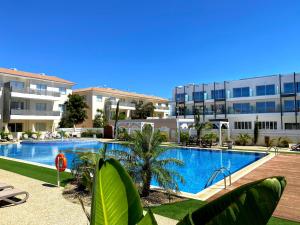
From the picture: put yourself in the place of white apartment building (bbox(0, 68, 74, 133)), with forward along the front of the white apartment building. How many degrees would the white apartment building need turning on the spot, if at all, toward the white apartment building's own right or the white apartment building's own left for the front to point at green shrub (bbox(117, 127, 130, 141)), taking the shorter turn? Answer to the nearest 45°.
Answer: approximately 45° to the white apartment building's own right

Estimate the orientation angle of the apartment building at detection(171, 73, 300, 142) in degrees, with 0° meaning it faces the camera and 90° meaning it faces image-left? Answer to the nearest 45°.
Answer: approximately 45°

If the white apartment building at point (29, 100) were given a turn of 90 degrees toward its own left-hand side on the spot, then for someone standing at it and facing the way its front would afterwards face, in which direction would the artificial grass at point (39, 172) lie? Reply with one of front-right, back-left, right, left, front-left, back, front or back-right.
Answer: back-right

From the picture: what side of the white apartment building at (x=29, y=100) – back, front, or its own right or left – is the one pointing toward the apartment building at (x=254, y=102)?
front

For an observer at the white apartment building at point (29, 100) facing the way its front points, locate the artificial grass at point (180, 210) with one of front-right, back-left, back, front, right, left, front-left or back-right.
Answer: front-right

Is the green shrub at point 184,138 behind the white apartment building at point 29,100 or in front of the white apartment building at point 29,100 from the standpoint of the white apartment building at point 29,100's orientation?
in front

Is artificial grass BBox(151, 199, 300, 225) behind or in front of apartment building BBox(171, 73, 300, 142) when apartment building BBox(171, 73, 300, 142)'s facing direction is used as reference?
in front

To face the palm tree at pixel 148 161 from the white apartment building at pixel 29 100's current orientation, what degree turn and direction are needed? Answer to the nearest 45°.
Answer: approximately 45° to its right

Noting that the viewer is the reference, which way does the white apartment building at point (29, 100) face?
facing the viewer and to the right of the viewer

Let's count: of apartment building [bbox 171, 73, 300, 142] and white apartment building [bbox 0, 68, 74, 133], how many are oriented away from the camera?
0
